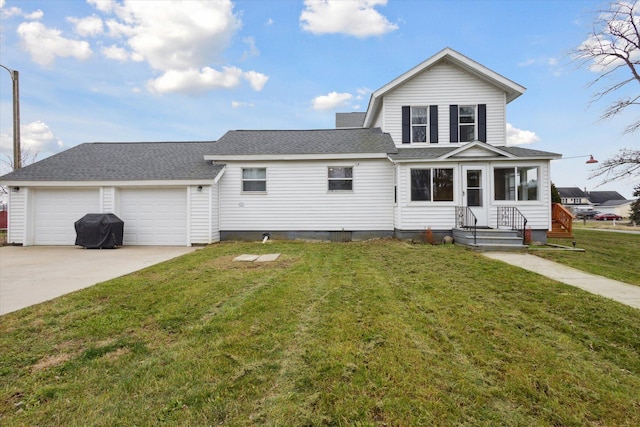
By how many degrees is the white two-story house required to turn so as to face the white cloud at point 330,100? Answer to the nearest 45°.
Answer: approximately 180°

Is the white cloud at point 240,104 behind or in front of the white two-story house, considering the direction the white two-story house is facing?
behind

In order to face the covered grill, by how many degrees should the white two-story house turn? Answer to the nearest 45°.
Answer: approximately 90° to its right

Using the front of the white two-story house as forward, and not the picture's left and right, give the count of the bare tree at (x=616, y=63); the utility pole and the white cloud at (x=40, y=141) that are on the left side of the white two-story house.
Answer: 1

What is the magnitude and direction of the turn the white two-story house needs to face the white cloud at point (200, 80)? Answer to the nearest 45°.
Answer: approximately 135° to its right

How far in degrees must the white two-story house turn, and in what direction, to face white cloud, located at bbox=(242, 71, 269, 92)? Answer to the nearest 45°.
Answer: approximately 180°

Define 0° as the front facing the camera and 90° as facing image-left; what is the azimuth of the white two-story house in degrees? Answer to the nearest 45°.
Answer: approximately 0°
